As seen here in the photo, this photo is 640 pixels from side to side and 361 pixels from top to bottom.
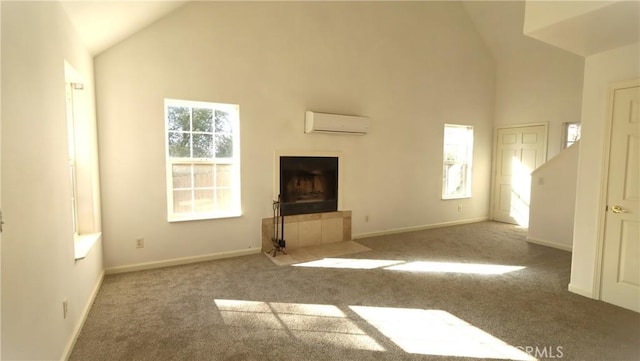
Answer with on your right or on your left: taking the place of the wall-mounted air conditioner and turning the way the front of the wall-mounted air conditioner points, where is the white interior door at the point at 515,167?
on your left

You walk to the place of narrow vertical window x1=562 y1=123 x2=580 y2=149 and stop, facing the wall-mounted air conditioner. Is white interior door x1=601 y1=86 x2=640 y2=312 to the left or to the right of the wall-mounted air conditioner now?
left

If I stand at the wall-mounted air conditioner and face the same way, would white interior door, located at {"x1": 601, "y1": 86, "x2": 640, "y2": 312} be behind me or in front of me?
in front

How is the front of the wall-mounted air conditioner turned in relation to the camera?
facing the viewer and to the right of the viewer

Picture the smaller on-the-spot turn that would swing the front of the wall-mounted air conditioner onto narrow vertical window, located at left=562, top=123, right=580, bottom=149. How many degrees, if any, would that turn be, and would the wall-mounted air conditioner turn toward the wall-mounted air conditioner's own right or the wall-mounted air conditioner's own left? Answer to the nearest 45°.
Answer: approximately 45° to the wall-mounted air conditioner's own left

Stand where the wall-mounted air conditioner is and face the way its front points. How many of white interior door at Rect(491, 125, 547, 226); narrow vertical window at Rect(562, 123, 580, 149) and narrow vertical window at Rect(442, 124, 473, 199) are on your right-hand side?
0

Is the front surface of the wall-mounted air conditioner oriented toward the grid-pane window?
no

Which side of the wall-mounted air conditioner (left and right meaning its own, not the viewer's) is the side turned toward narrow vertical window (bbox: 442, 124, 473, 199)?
left
